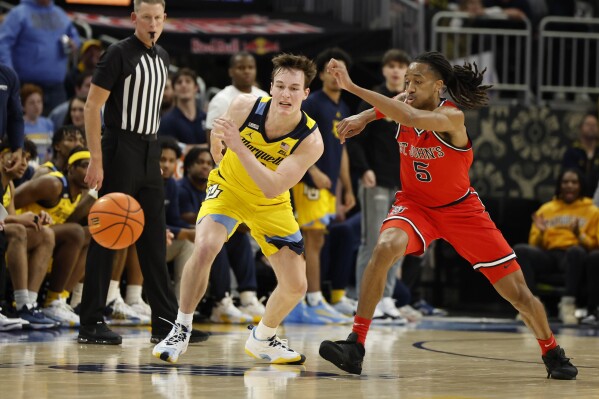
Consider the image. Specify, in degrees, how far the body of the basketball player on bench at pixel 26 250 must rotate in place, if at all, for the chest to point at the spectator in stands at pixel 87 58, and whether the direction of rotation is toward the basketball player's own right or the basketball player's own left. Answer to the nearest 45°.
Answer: approximately 135° to the basketball player's own left

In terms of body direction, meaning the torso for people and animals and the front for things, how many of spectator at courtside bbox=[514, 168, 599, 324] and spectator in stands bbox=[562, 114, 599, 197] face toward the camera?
2

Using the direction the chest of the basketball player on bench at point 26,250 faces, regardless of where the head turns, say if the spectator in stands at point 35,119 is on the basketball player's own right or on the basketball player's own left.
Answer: on the basketball player's own left

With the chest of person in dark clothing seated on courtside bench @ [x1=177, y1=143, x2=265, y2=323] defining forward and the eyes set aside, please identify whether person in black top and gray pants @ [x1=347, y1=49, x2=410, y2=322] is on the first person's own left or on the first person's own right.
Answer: on the first person's own left

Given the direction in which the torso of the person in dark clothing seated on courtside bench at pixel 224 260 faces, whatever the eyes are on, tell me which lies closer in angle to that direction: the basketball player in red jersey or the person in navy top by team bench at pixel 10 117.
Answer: the basketball player in red jersey

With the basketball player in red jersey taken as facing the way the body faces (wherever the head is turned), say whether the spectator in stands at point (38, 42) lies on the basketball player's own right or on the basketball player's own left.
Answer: on the basketball player's own right

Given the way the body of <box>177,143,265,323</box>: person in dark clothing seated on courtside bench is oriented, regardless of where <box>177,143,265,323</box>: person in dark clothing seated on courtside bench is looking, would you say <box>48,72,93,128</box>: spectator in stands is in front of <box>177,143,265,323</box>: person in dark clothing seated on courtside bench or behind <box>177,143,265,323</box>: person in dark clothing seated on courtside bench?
behind

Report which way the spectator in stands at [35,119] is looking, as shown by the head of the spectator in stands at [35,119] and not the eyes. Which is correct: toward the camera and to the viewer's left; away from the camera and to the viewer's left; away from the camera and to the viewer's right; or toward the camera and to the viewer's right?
toward the camera and to the viewer's right

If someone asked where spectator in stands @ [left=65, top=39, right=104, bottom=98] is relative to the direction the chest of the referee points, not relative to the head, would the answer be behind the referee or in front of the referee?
behind
